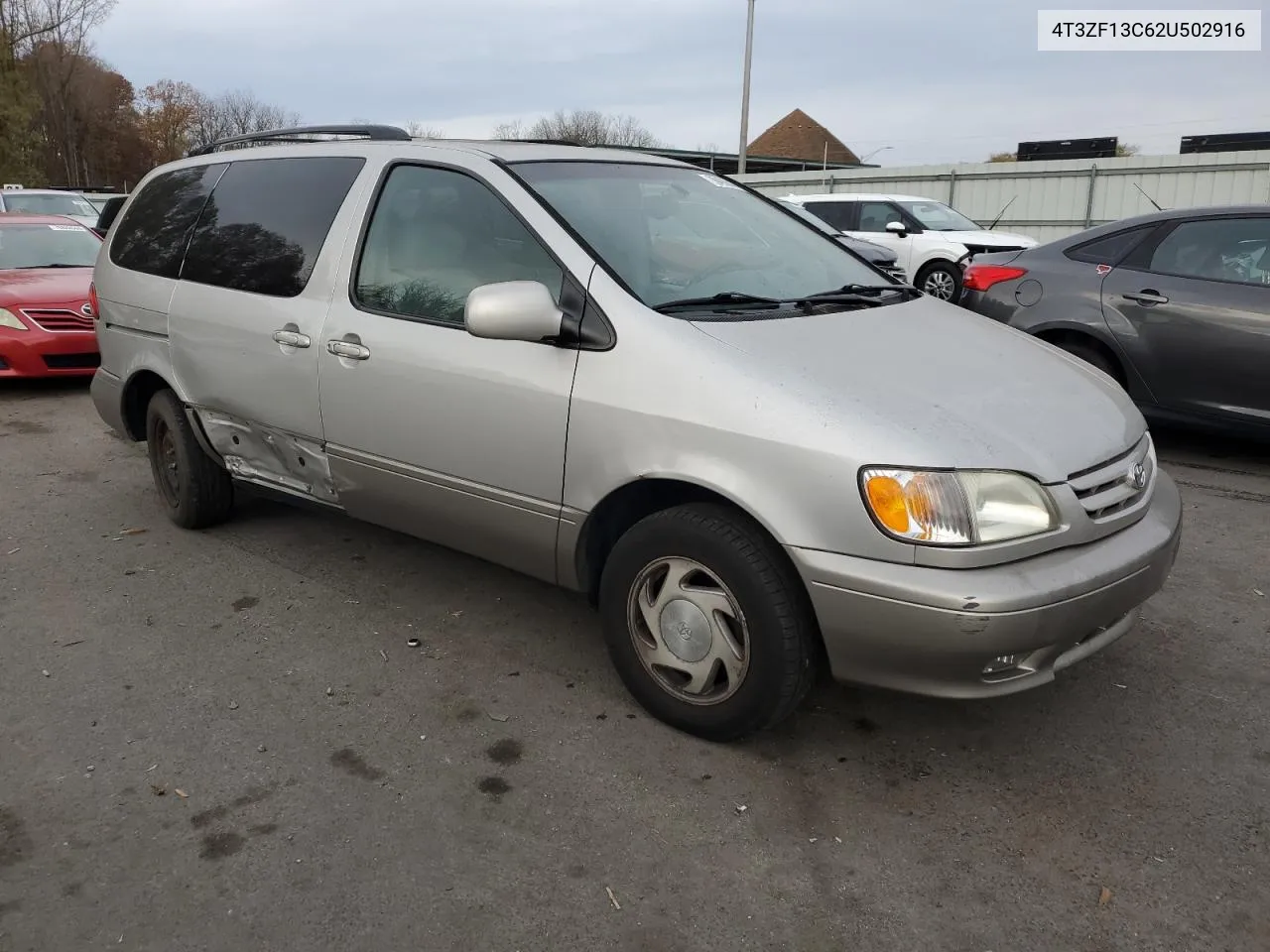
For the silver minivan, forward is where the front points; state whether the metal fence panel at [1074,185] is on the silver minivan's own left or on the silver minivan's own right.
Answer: on the silver minivan's own left

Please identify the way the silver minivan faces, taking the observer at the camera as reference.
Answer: facing the viewer and to the right of the viewer

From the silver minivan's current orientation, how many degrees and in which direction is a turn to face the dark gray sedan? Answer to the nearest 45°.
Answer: approximately 90° to its left

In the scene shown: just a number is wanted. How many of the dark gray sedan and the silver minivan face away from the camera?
0

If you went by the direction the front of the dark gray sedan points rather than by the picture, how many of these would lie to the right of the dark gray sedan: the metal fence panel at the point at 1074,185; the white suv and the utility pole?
0

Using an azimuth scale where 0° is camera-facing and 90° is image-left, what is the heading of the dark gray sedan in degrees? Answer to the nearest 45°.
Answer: approximately 270°

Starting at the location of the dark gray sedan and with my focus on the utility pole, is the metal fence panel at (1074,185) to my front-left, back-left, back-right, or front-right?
front-right

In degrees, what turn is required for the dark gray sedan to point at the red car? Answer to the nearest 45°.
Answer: approximately 180°

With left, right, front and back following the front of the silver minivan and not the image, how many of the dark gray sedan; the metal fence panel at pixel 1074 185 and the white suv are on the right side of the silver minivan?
0

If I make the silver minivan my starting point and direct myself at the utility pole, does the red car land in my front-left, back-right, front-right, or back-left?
front-left

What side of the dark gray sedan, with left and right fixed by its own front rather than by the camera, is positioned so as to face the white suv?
left

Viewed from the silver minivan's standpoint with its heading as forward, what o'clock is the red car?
The red car is roughly at 6 o'clock from the silver minivan.
